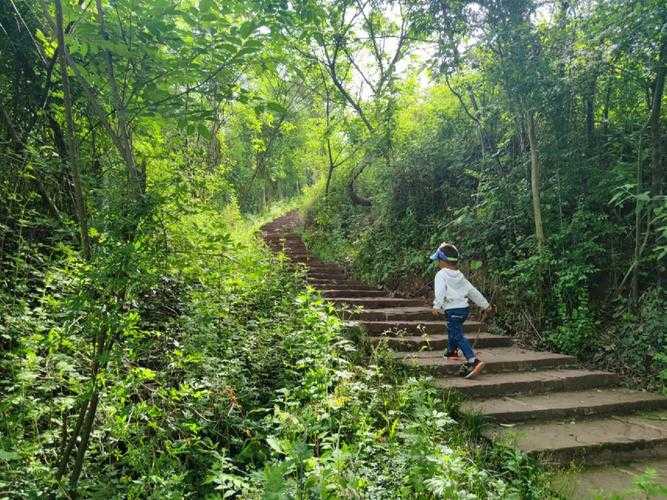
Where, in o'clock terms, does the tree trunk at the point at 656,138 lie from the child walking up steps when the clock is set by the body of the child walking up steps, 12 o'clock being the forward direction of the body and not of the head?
The tree trunk is roughly at 4 o'clock from the child walking up steps.

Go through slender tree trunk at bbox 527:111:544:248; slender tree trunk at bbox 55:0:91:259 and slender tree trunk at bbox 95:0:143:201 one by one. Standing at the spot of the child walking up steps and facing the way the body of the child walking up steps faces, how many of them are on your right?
1

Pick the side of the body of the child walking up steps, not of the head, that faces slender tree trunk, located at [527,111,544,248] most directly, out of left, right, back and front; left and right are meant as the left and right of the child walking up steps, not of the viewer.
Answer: right

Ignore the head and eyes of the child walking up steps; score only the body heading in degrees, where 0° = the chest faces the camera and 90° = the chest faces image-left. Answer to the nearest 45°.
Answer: approximately 135°

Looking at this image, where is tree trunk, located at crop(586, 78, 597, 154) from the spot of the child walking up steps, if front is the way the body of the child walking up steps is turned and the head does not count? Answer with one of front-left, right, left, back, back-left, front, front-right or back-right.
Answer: right

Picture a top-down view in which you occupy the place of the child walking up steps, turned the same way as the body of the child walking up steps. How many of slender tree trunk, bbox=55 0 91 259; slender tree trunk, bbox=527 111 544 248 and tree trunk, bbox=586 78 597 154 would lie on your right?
2
